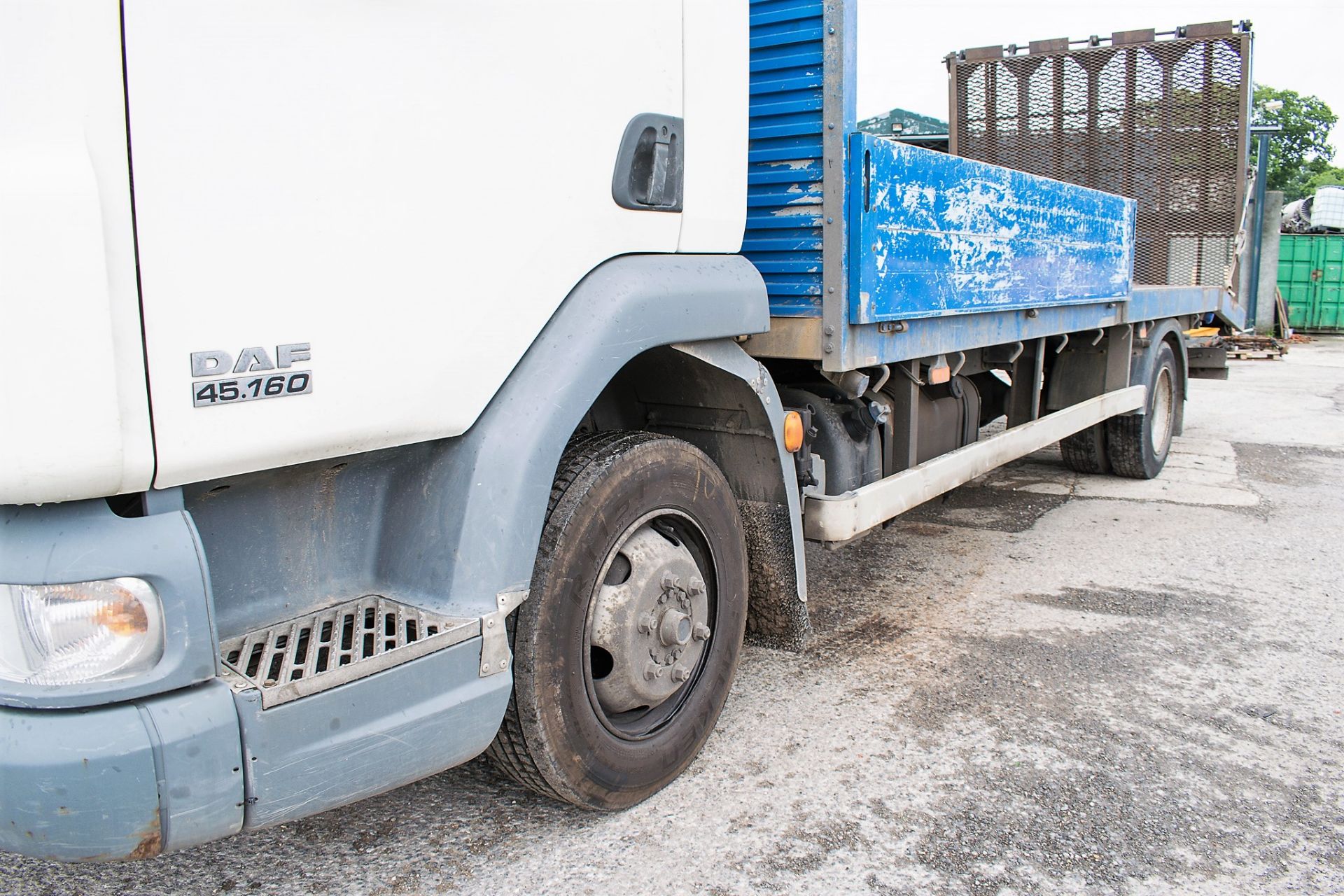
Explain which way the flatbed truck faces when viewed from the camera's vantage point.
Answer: facing the viewer and to the left of the viewer

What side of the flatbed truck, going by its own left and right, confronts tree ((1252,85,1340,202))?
back

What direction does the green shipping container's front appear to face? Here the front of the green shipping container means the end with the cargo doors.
toward the camera

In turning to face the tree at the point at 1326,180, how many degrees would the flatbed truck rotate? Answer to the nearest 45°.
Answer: approximately 180°

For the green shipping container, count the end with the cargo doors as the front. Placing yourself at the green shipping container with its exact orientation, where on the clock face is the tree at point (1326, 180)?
The tree is roughly at 6 o'clock from the green shipping container.

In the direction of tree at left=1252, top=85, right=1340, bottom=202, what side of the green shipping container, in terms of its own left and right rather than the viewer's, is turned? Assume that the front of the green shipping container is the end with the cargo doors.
back

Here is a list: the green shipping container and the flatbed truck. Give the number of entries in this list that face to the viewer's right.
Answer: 0
